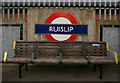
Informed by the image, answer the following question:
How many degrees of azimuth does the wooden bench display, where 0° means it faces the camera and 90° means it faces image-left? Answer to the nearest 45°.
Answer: approximately 0°
